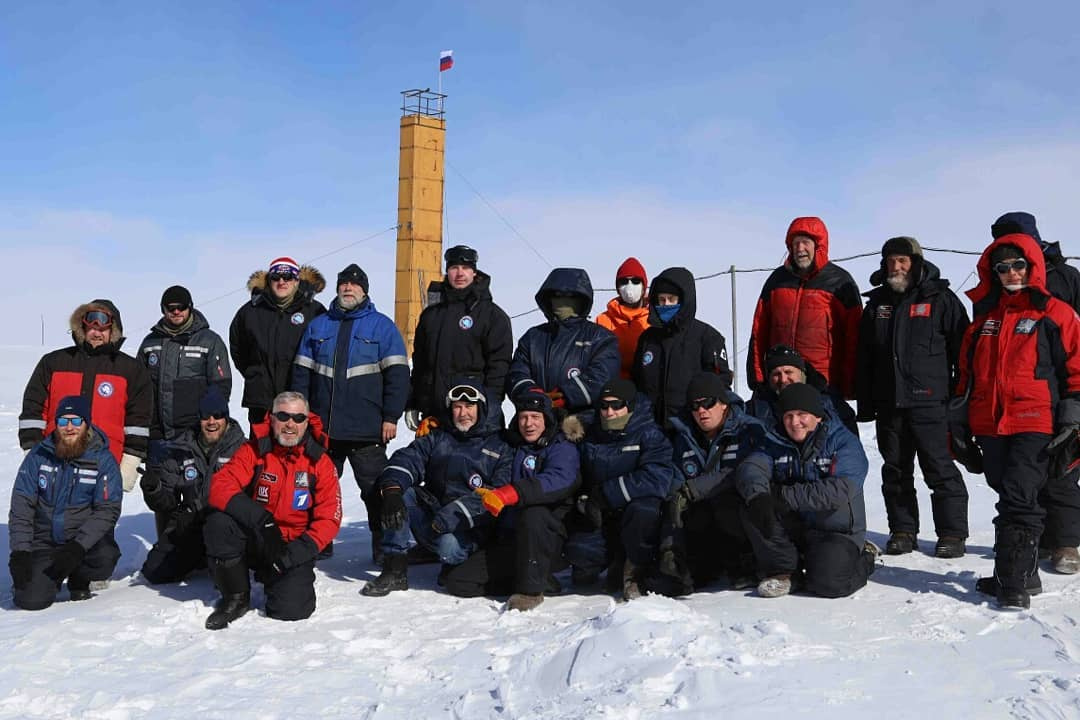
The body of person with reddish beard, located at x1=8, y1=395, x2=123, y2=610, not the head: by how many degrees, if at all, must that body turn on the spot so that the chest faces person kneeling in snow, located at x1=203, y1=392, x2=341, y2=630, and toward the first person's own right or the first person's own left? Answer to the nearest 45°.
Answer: approximately 45° to the first person's own left

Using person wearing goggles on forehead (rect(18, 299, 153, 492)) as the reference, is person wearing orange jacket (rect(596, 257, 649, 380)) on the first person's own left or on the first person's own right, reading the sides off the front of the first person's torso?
on the first person's own left

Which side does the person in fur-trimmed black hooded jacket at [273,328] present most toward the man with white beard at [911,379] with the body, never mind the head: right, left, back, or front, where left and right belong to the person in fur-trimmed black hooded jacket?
left

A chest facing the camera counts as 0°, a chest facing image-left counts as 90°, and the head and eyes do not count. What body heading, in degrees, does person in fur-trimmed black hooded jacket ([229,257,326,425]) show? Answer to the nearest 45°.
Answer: approximately 0°

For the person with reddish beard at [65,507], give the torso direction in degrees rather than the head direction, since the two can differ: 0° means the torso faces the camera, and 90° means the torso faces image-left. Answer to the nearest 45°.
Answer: approximately 0°
